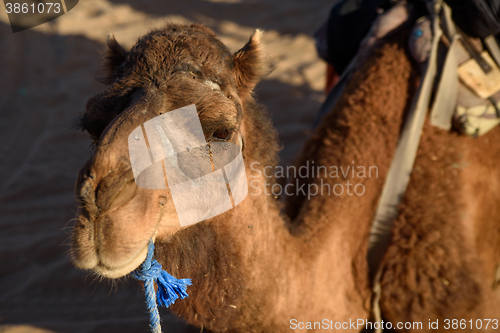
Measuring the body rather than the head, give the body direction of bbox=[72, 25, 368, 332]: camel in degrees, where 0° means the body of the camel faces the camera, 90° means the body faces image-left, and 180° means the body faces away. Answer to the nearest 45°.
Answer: approximately 45°
